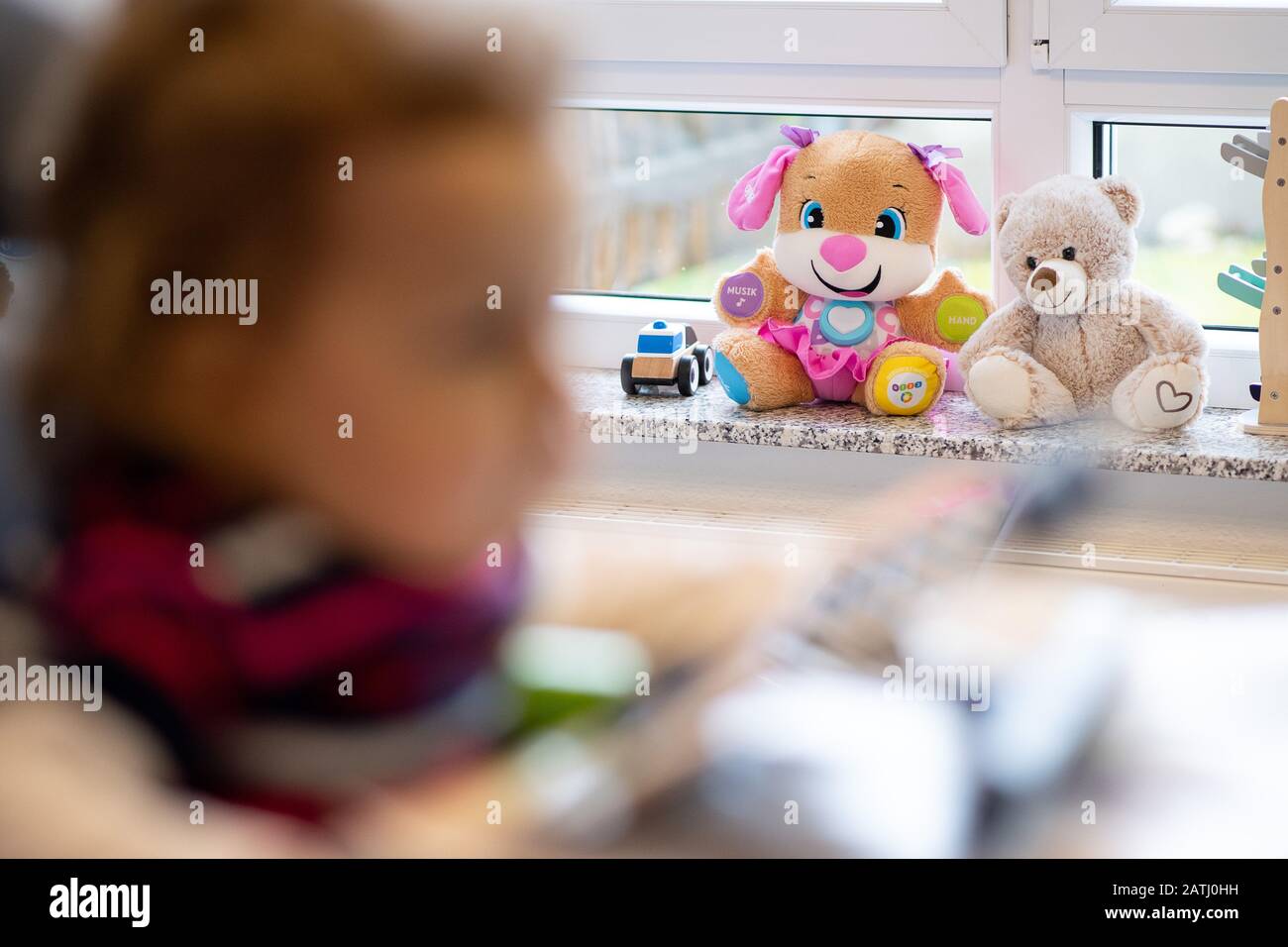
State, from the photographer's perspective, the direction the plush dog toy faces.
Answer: facing the viewer

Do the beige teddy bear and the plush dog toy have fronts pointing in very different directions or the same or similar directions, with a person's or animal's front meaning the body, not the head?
same or similar directions

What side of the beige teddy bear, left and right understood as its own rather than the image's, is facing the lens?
front

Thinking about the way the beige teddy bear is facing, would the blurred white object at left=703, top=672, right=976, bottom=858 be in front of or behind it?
in front

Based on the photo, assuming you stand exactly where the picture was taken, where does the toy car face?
facing the viewer and to the left of the viewer
